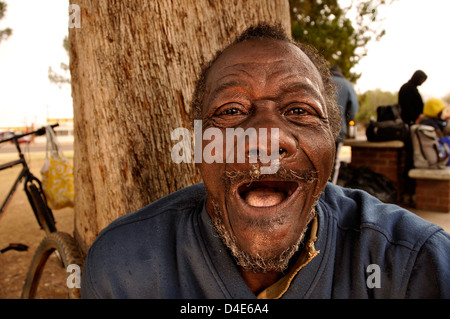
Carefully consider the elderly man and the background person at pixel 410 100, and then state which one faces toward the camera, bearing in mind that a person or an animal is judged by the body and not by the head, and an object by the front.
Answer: the elderly man

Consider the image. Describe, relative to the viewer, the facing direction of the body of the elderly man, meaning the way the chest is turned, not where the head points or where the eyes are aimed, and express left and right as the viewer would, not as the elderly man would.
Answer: facing the viewer

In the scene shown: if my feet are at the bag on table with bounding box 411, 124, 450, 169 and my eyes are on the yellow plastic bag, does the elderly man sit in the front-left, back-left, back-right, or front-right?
front-left

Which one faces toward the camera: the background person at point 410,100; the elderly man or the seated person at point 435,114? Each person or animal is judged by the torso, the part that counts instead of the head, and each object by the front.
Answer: the elderly man

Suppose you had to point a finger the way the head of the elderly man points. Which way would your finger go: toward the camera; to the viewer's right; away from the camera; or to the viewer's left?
toward the camera
